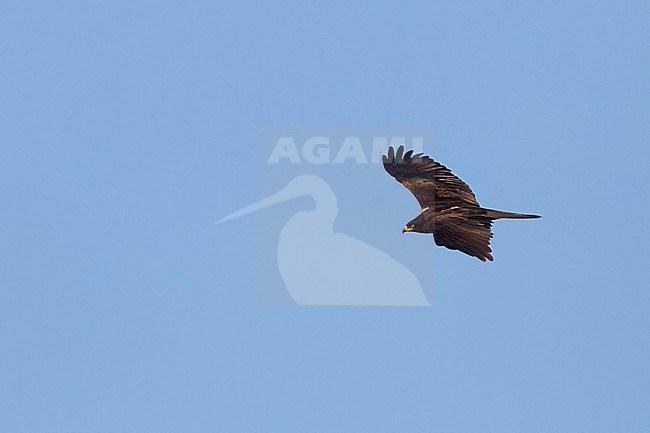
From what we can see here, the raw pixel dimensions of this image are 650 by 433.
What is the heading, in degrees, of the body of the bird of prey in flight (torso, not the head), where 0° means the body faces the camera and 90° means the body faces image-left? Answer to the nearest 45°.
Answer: approximately 90°
